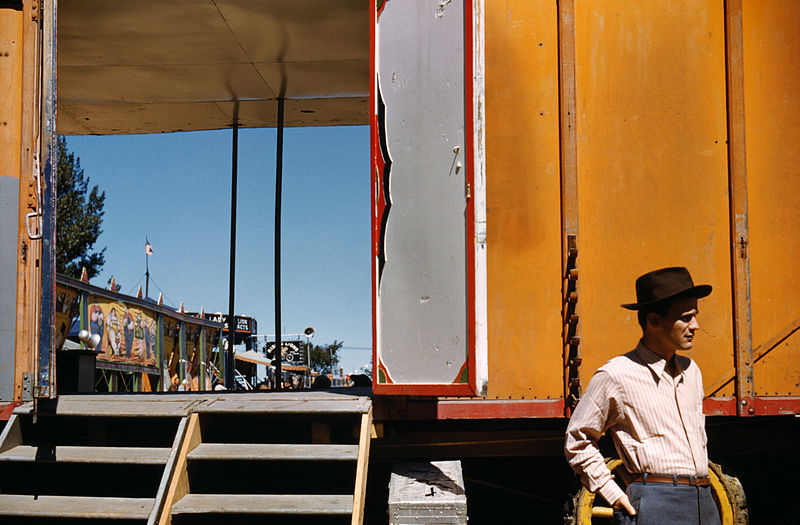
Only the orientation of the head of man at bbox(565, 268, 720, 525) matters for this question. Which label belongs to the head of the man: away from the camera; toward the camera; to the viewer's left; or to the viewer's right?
to the viewer's right

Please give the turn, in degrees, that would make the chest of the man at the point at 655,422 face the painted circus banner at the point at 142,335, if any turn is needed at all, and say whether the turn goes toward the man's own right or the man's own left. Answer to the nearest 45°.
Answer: approximately 180°

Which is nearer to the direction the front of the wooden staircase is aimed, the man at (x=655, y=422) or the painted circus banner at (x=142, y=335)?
the man

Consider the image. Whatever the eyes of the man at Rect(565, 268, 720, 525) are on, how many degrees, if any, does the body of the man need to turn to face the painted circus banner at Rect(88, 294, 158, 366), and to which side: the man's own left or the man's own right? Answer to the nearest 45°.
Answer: approximately 180°

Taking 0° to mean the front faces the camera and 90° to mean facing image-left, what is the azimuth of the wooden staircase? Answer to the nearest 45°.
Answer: approximately 0°

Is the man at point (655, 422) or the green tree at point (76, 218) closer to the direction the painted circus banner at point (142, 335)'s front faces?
the man

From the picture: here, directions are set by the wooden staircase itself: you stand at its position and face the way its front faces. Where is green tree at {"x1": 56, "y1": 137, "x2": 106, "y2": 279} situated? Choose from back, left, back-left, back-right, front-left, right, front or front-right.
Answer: back

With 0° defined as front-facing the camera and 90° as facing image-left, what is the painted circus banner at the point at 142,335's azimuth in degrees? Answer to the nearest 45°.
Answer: approximately 315°

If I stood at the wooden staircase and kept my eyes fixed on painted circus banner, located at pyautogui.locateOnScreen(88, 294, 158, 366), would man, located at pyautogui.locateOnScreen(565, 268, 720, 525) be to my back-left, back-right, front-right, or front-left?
back-right

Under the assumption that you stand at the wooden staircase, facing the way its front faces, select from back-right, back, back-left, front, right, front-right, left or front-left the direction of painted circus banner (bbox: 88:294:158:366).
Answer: back

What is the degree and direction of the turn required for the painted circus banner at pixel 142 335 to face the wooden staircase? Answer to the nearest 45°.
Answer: approximately 45° to its right

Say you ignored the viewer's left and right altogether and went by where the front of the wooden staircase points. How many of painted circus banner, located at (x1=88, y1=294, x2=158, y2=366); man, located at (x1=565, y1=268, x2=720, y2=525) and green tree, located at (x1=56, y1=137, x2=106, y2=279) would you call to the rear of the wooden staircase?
2

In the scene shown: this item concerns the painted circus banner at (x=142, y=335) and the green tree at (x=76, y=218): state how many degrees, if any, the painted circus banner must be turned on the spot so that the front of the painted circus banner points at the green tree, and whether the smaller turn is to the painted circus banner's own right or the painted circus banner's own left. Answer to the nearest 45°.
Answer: approximately 135° to the painted circus banner's own left

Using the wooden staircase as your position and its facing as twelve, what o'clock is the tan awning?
The tan awning is roughly at 6 o'clock from the wooden staircase.

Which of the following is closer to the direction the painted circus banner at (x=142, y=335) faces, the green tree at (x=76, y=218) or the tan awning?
the tan awning
